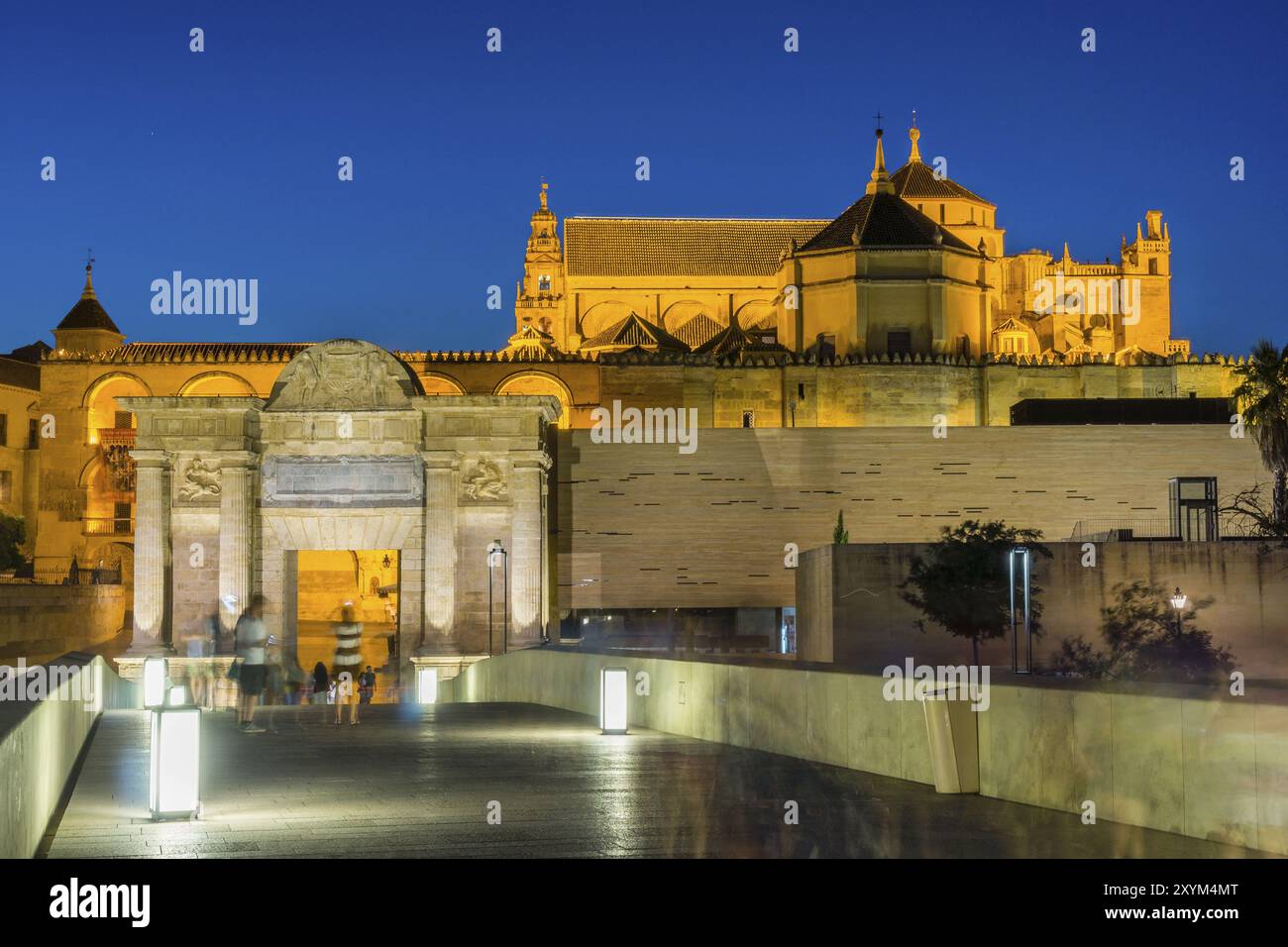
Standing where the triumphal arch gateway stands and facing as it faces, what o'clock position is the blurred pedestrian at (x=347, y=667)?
The blurred pedestrian is roughly at 12 o'clock from the triumphal arch gateway.

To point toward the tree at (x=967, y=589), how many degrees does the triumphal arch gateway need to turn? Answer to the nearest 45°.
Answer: approximately 90° to its left

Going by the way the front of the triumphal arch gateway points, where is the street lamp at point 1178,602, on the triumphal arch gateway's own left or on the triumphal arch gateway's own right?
on the triumphal arch gateway's own left

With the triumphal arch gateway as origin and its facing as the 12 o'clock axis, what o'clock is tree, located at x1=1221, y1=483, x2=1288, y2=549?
The tree is roughly at 9 o'clock from the triumphal arch gateway.

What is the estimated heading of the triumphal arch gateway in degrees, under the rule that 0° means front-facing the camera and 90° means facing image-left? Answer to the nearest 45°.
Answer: approximately 0°

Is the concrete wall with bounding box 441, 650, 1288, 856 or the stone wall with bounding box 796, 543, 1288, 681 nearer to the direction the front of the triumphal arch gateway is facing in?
the concrete wall
